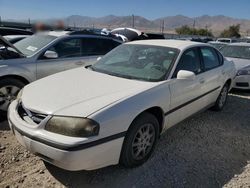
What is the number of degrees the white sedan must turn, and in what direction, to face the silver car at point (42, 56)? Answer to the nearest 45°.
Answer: approximately 90° to its right

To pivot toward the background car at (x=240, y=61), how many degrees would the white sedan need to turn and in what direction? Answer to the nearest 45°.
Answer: approximately 180°

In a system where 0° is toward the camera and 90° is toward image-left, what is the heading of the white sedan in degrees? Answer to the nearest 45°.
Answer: approximately 45°
